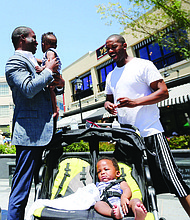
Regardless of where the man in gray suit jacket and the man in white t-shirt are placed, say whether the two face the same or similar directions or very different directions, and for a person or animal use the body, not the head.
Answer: very different directions

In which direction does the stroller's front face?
toward the camera

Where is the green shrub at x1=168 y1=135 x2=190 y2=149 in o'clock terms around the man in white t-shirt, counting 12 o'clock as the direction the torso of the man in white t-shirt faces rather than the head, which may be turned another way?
The green shrub is roughly at 5 o'clock from the man in white t-shirt.

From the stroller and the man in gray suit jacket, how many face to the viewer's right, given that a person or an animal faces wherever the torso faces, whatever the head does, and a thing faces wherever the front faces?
1

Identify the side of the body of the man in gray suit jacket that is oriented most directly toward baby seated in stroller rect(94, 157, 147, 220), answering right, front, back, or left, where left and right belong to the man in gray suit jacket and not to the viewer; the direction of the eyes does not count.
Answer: front

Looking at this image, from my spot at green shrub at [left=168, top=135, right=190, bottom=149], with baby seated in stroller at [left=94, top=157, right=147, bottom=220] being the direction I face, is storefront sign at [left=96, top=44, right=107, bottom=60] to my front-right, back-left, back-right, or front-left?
back-right

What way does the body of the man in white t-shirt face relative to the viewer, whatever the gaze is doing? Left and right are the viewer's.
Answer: facing the viewer and to the left of the viewer

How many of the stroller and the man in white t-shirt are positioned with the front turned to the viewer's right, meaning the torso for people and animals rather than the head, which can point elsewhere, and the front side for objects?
0

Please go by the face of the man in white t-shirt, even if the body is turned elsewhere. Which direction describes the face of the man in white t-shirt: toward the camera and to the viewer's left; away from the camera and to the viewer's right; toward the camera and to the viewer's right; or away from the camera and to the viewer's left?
toward the camera and to the viewer's left

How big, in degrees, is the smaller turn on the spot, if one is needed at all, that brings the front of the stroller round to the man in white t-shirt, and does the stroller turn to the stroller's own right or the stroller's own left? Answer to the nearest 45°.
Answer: approximately 90° to the stroller's own left

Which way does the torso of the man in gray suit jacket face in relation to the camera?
to the viewer's right

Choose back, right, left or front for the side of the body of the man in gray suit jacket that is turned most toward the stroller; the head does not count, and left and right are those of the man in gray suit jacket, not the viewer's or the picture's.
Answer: front

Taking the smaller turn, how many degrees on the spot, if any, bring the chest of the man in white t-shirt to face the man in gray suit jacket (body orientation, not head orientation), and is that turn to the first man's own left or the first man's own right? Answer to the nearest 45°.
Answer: approximately 45° to the first man's own right
